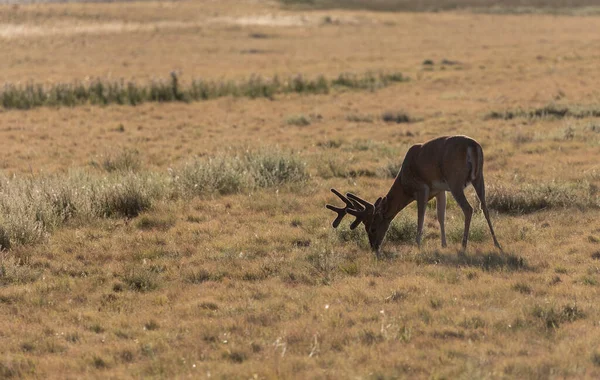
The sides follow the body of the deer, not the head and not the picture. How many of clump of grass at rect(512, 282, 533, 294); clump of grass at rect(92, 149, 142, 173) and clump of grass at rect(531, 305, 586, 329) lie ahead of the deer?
1

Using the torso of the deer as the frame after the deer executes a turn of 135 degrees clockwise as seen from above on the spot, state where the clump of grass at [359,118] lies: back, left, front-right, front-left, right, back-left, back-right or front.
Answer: left

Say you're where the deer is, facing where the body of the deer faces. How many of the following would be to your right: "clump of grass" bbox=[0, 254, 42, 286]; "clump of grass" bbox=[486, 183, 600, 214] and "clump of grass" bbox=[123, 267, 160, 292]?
1

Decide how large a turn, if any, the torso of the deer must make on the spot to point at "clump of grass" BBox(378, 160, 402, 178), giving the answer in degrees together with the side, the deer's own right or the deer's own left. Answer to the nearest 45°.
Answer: approximately 45° to the deer's own right

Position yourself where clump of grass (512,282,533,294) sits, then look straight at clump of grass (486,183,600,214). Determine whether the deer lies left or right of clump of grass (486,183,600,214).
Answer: left

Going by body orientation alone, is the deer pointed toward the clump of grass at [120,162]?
yes

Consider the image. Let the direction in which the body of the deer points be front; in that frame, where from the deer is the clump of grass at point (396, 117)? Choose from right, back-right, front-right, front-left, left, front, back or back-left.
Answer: front-right

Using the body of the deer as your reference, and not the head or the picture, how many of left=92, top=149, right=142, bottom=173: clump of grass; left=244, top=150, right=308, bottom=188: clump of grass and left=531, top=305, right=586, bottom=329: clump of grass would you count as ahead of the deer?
2

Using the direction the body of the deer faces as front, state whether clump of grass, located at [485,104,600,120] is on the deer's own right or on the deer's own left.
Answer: on the deer's own right

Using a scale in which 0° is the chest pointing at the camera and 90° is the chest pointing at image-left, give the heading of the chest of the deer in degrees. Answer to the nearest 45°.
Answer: approximately 135°
